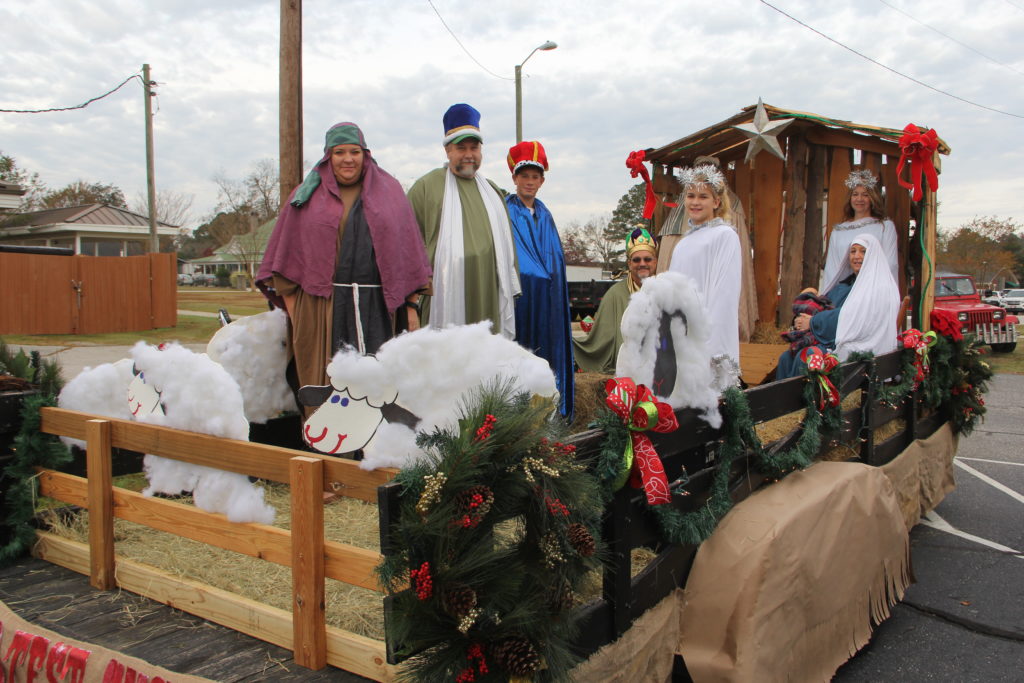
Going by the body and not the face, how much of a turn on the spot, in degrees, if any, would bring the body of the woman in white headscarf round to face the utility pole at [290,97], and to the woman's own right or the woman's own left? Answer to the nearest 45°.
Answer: approximately 45° to the woman's own right

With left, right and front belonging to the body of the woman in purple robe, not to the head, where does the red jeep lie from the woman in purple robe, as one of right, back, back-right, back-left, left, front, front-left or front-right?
back-left

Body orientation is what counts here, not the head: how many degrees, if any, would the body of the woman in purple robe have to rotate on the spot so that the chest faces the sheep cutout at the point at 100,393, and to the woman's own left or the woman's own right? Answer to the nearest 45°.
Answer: approximately 90° to the woman's own right

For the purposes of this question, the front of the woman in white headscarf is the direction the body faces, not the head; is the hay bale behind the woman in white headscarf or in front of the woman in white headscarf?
in front

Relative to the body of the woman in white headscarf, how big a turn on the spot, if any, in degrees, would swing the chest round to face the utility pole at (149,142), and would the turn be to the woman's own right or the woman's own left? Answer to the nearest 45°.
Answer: approximately 90° to the woman's own right

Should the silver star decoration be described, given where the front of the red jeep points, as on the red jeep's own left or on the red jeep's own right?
on the red jeep's own right

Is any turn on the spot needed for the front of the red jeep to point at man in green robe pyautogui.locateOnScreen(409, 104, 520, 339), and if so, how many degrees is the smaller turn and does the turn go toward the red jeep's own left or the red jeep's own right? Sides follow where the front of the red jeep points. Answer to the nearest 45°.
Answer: approximately 45° to the red jeep's own right

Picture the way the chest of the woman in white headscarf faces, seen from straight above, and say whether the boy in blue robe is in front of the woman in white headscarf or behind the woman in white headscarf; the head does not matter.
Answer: in front

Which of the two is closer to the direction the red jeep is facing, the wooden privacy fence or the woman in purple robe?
the woman in purple robe
